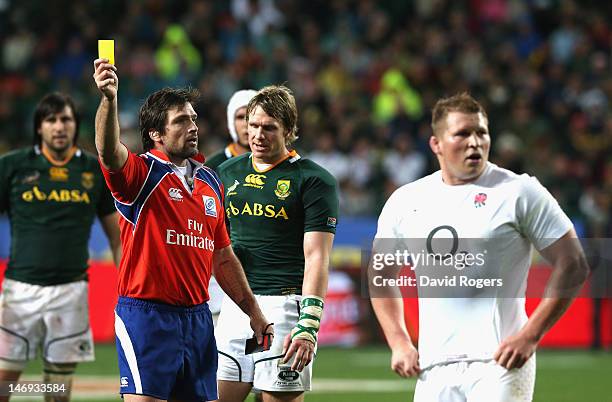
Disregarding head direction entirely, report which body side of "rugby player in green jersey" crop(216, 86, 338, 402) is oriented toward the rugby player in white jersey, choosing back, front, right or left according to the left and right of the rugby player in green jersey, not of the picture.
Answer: left

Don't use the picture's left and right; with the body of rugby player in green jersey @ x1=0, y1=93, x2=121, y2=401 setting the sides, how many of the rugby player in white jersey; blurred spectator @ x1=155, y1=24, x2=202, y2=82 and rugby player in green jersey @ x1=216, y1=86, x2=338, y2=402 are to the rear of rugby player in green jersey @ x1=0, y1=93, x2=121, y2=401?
1

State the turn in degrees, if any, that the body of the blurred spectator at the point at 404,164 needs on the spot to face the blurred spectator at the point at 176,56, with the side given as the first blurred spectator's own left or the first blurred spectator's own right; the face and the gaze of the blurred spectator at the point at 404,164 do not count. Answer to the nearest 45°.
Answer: approximately 90° to the first blurred spectator's own right

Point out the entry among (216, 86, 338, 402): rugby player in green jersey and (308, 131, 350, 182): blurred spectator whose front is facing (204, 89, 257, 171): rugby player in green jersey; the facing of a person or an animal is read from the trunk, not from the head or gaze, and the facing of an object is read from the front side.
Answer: the blurred spectator

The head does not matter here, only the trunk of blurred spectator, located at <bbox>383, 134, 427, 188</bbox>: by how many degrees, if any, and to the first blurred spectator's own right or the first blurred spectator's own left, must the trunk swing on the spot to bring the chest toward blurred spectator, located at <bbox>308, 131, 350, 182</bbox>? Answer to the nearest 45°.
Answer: approximately 90° to the first blurred spectator's own right

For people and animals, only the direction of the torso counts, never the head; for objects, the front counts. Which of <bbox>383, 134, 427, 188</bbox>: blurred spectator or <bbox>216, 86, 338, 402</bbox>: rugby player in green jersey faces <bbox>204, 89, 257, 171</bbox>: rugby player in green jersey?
the blurred spectator

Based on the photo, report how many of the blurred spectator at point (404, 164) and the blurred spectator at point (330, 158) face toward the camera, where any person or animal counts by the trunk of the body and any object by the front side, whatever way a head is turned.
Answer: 2

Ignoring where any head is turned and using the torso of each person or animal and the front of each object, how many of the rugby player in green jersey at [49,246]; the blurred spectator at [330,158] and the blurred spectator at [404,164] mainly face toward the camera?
3

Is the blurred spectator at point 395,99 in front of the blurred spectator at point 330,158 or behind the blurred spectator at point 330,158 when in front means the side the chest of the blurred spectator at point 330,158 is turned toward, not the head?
behind
